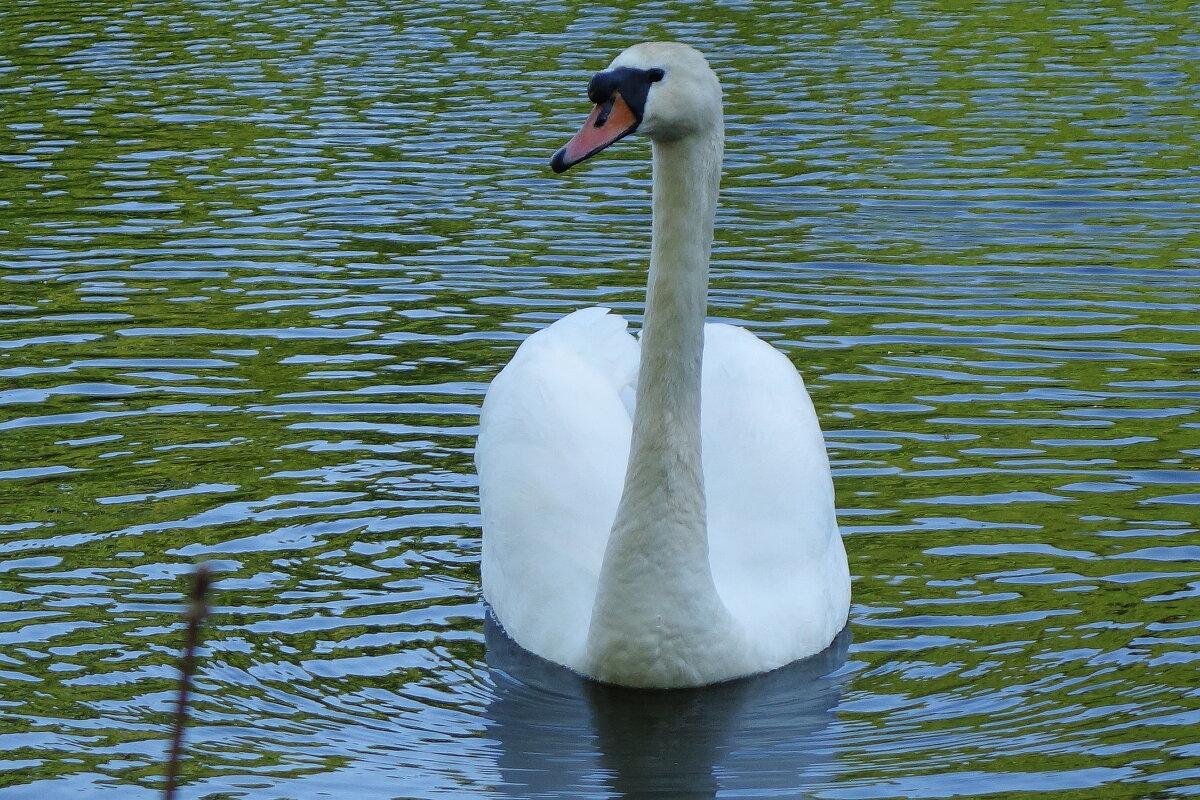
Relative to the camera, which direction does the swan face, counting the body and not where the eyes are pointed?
toward the camera
